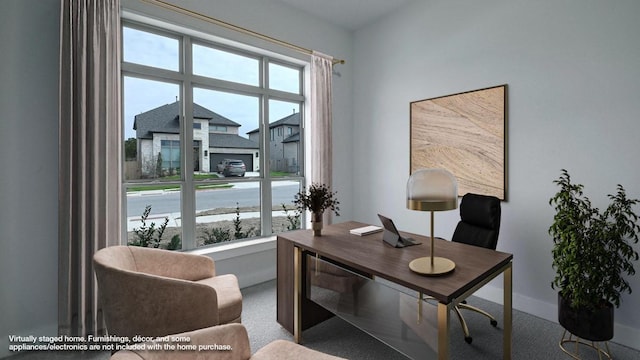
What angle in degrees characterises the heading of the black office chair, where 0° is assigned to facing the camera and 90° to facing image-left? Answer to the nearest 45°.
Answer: approximately 45°

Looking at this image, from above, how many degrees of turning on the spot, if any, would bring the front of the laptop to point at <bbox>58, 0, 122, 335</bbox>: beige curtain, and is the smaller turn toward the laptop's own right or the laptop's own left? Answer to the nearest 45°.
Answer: approximately 135° to the laptop's own left

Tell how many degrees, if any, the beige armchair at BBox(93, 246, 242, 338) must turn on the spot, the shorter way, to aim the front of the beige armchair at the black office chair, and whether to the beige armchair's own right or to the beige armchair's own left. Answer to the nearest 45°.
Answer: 0° — it already faces it

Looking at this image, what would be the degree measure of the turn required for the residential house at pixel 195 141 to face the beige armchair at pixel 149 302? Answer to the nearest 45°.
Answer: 0° — it already faces it

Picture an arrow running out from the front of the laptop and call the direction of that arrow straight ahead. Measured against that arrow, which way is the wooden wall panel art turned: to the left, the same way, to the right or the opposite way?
the opposite way

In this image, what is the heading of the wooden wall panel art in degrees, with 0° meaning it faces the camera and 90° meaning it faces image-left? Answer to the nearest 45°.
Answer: approximately 45°

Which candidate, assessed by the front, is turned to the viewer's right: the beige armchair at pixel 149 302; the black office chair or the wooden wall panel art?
the beige armchair

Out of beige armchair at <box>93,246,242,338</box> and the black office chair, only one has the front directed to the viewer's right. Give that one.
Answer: the beige armchair

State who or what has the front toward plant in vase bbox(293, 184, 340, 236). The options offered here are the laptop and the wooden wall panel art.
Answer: the wooden wall panel art

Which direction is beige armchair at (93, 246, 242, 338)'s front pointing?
to the viewer's right

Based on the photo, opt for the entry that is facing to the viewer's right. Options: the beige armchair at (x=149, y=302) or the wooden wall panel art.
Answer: the beige armchair
